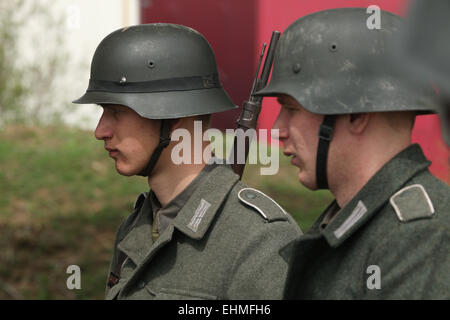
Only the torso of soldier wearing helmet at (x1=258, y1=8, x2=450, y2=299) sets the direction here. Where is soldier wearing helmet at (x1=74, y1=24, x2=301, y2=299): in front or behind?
in front

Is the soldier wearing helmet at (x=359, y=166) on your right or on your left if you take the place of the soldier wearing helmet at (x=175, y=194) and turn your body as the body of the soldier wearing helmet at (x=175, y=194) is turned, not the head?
on your left

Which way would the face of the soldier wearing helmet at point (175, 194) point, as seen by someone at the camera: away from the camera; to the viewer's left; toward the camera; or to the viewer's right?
to the viewer's left

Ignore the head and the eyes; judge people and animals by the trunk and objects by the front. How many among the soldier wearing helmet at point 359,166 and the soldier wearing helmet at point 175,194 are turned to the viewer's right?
0

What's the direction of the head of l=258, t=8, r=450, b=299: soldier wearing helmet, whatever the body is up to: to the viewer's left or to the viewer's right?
to the viewer's left

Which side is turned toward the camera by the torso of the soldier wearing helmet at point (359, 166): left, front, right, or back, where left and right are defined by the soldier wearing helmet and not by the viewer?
left
